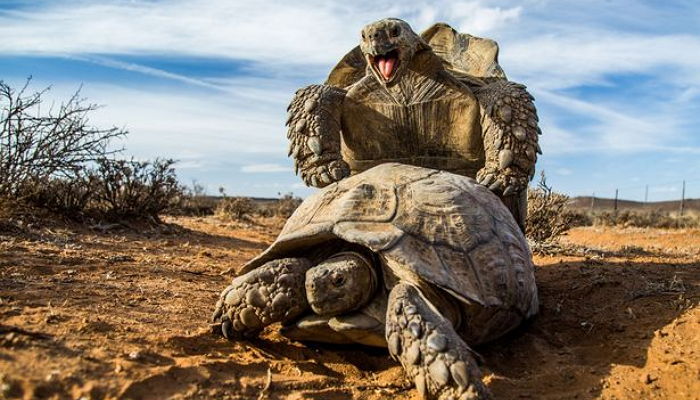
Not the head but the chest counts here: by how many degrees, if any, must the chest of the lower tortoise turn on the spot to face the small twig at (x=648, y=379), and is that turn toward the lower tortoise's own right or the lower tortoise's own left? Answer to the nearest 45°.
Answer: approximately 135° to the lower tortoise's own left

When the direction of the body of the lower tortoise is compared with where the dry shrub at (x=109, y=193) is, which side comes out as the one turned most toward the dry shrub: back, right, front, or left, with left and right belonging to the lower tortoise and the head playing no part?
right

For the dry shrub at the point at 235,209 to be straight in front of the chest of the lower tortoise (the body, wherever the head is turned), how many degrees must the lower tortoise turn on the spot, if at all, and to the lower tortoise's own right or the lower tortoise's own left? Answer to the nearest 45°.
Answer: approximately 135° to the lower tortoise's own right

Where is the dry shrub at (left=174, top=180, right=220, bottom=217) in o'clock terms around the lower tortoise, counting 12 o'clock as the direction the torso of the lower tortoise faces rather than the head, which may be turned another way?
The dry shrub is roughly at 4 o'clock from the lower tortoise.

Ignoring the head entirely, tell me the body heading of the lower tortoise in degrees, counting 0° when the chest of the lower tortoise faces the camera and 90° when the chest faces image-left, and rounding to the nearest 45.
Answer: approximately 45°

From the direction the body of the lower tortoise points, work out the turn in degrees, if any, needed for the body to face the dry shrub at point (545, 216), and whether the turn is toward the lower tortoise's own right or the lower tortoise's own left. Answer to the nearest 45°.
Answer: approximately 135° to the lower tortoise's own right
